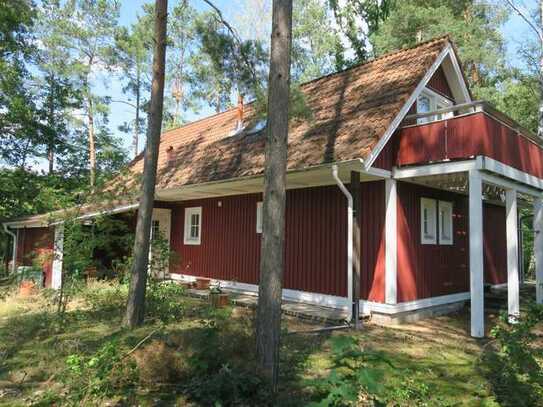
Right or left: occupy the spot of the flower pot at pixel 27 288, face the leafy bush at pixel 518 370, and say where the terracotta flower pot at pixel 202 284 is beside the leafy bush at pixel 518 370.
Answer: left

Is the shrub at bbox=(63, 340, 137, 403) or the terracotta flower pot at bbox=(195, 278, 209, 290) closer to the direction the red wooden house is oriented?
the shrub
